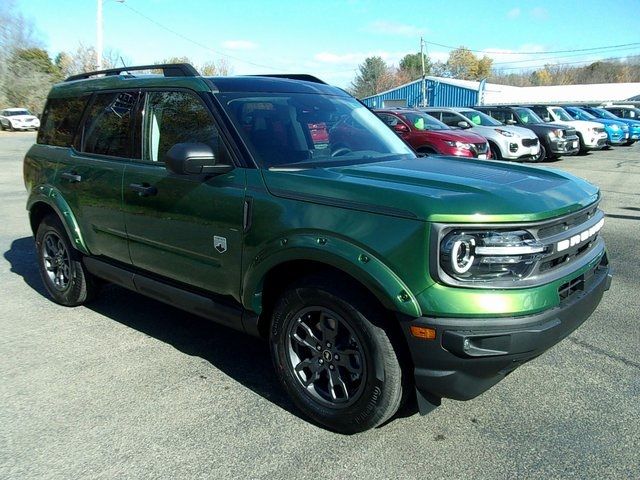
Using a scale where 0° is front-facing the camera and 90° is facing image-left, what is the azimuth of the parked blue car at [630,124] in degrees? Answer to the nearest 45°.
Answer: approximately 315°

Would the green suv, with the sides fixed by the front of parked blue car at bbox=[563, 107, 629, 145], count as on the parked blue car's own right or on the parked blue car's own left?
on the parked blue car's own right

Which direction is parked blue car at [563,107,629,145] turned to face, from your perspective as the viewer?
facing the viewer and to the right of the viewer

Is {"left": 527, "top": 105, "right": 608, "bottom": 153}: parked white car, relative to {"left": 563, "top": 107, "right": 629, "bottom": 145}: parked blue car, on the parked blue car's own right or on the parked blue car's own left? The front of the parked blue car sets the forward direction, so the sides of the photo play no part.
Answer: on the parked blue car's own right

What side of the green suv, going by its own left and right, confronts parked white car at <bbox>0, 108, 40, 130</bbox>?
back

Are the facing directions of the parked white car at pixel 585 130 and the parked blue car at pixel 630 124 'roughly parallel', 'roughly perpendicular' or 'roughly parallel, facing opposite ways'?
roughly parallel

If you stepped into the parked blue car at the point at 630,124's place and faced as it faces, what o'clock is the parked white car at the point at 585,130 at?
The parked white car is roughly at 2 o'clock from the parked blue car.

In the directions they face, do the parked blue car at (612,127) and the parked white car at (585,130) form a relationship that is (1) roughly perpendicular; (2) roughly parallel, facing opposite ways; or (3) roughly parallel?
roughly parallel

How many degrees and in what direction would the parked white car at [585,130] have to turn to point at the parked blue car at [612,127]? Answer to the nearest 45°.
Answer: approximately 135° to its left

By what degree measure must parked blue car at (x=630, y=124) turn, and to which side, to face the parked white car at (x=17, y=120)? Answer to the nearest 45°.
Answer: approximately 135° to its right

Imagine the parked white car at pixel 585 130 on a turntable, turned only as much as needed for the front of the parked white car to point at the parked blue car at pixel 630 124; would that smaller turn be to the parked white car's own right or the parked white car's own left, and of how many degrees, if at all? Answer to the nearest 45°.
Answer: approximately 135° to the parked white car's own left
